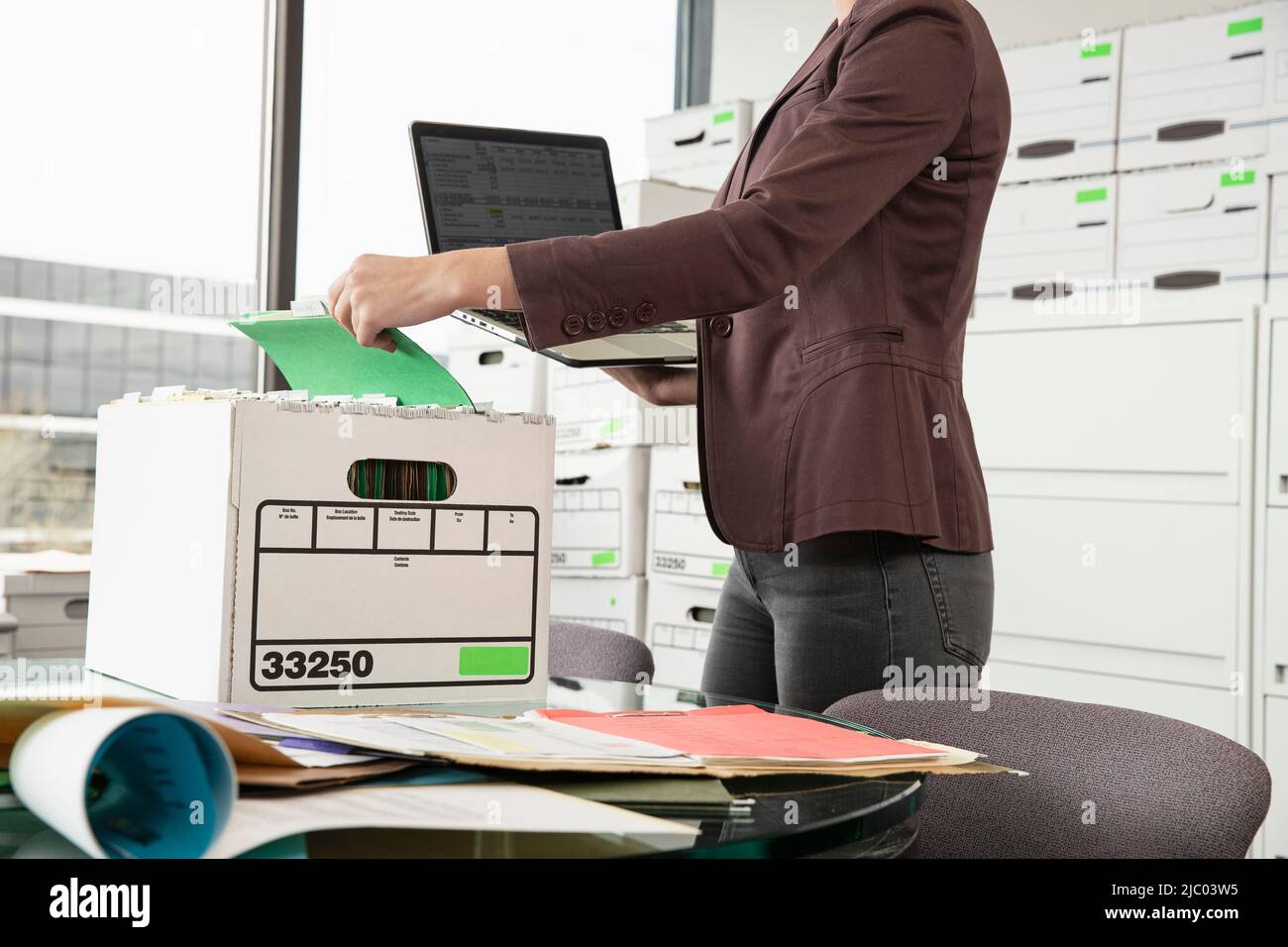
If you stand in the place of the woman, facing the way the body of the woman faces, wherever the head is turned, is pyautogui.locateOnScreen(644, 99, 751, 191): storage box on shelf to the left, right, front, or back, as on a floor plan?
right

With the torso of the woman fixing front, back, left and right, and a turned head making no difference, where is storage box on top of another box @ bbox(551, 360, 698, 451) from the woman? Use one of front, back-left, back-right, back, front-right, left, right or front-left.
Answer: right

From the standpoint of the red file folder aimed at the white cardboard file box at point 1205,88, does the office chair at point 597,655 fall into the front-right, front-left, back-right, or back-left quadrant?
front-left

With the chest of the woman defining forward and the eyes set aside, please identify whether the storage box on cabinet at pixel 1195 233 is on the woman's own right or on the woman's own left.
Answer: on the woman's own right

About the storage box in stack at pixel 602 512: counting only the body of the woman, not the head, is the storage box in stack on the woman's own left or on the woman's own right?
on the woman's own right

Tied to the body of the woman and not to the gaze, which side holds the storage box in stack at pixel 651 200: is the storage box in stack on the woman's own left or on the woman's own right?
on the woman's own right

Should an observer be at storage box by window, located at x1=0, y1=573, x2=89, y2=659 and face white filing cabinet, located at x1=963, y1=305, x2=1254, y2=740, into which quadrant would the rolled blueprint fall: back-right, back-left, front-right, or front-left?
front-right

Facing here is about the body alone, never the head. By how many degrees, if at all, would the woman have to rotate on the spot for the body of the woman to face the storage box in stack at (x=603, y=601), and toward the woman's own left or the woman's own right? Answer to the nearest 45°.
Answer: approximately 90° to the woman's own right

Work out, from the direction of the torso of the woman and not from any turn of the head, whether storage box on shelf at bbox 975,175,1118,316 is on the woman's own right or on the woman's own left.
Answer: on the woman's own right

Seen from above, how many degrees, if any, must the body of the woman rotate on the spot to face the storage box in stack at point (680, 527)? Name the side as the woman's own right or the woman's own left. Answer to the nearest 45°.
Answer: approximately 90° to the woman's own right

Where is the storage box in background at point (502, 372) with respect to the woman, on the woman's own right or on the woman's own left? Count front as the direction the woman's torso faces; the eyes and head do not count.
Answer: on the woman's own right

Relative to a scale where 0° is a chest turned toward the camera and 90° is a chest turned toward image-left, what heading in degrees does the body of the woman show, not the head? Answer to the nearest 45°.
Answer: approximately 90°

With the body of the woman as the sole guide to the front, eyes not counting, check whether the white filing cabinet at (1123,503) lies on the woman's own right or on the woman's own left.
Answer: on the woman's own right

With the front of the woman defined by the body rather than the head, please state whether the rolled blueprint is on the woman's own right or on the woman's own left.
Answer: on the woman's own left
